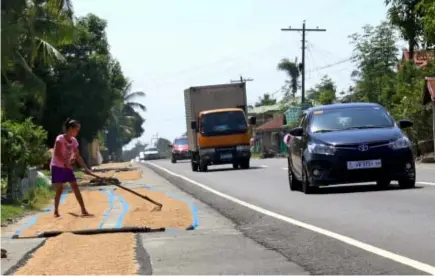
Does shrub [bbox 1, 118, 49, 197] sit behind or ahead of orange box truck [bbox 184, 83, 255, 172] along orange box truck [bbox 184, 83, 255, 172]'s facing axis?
ahead

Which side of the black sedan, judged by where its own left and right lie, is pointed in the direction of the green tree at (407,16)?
back

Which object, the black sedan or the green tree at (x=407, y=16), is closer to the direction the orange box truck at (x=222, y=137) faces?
the black sedan

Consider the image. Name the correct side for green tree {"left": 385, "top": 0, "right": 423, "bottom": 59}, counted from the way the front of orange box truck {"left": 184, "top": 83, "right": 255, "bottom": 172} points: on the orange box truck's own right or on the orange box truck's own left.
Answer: on the orange box truck's own left

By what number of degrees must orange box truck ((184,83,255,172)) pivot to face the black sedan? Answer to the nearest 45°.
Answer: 0° — it already faces it

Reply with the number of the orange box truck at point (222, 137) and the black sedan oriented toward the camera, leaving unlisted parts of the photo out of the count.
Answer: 2

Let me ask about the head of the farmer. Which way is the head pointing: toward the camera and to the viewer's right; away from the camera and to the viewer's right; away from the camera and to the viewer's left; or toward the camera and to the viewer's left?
toward the camera and to the viewer's right

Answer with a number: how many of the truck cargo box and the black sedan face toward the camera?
2

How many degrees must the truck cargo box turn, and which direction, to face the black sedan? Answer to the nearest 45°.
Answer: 0° — it already faces it

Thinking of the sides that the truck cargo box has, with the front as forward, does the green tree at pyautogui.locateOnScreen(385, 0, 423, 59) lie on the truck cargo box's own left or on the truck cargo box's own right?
on the truck cargo box's own left
